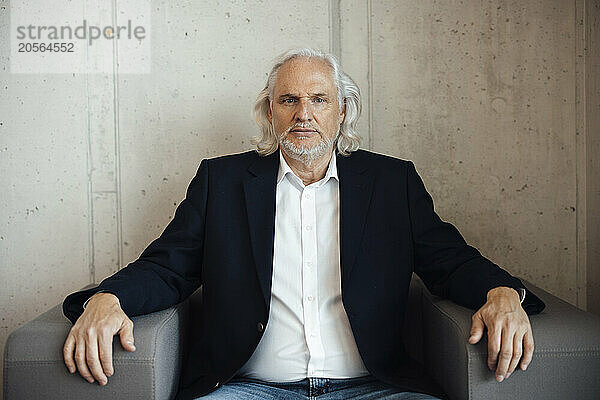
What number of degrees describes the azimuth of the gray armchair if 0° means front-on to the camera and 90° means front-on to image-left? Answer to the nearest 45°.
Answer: approximately 0°

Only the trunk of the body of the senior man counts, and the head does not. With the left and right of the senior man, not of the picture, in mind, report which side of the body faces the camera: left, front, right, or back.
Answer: front
